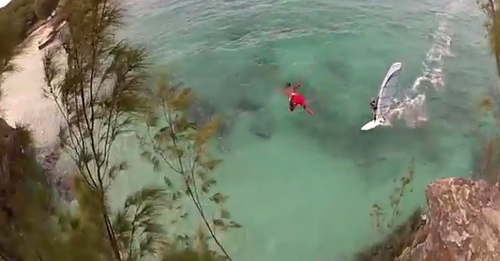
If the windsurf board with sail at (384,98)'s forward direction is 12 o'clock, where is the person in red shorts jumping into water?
The person in red shorts jumping into water is roughly at 1 o'clock from the windsurf board with sail.

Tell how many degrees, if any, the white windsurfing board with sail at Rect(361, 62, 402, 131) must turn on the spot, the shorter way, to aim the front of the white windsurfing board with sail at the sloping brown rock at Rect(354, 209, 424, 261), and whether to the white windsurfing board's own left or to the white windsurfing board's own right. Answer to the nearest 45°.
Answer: approximately 45° to the white windsurfing board's own left

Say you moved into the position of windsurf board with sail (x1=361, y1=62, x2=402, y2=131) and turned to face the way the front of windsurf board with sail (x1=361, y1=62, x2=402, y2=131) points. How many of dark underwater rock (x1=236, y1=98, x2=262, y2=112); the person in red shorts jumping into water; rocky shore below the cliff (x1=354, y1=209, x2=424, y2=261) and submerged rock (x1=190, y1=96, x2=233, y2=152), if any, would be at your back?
0

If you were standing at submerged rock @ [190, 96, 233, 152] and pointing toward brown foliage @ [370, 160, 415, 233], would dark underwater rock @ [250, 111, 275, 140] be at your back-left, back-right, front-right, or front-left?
front-left

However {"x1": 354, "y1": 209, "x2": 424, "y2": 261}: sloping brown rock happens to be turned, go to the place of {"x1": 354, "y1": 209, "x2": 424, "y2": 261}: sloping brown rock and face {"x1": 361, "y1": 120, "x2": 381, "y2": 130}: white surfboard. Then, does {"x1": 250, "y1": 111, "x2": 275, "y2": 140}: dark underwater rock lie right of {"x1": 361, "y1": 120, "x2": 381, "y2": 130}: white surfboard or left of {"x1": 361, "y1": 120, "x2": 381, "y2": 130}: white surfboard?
left

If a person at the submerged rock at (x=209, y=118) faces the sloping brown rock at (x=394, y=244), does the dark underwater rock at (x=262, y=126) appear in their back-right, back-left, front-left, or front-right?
front-left

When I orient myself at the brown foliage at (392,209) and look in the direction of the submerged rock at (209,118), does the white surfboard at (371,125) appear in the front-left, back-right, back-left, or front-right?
front-right

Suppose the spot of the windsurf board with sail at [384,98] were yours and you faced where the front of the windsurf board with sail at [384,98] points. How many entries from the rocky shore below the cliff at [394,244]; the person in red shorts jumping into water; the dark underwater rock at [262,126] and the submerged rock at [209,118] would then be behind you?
0

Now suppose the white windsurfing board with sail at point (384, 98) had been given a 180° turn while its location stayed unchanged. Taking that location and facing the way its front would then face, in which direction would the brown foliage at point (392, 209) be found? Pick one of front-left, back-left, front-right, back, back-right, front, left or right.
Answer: back-right

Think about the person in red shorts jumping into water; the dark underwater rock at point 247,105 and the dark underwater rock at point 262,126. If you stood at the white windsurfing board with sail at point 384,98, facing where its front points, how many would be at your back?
0

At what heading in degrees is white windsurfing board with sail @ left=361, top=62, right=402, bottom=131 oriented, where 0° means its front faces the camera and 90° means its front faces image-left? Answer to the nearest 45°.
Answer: approximately 45°

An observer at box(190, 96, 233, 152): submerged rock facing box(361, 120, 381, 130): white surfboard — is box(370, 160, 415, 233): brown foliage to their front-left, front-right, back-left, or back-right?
front-right

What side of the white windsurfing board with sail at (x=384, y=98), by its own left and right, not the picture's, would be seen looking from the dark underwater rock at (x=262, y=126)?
front
